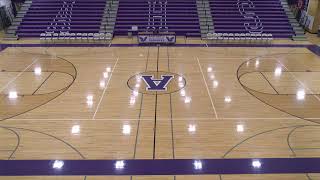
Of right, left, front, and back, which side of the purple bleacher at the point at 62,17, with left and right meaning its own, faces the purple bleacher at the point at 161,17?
left

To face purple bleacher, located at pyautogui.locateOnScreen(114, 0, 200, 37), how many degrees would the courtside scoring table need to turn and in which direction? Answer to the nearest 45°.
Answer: approximately 180°

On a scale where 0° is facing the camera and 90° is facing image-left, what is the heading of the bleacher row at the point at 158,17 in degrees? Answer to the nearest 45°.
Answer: approximately 0°

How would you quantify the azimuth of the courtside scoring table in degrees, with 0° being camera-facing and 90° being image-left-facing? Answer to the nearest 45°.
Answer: approximately 0°

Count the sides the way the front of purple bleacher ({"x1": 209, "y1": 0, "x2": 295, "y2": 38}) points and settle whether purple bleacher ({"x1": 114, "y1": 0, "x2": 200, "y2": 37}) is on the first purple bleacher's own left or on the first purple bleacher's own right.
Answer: on the first purple bleacher's own right

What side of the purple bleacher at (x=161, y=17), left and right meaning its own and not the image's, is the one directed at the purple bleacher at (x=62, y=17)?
right
